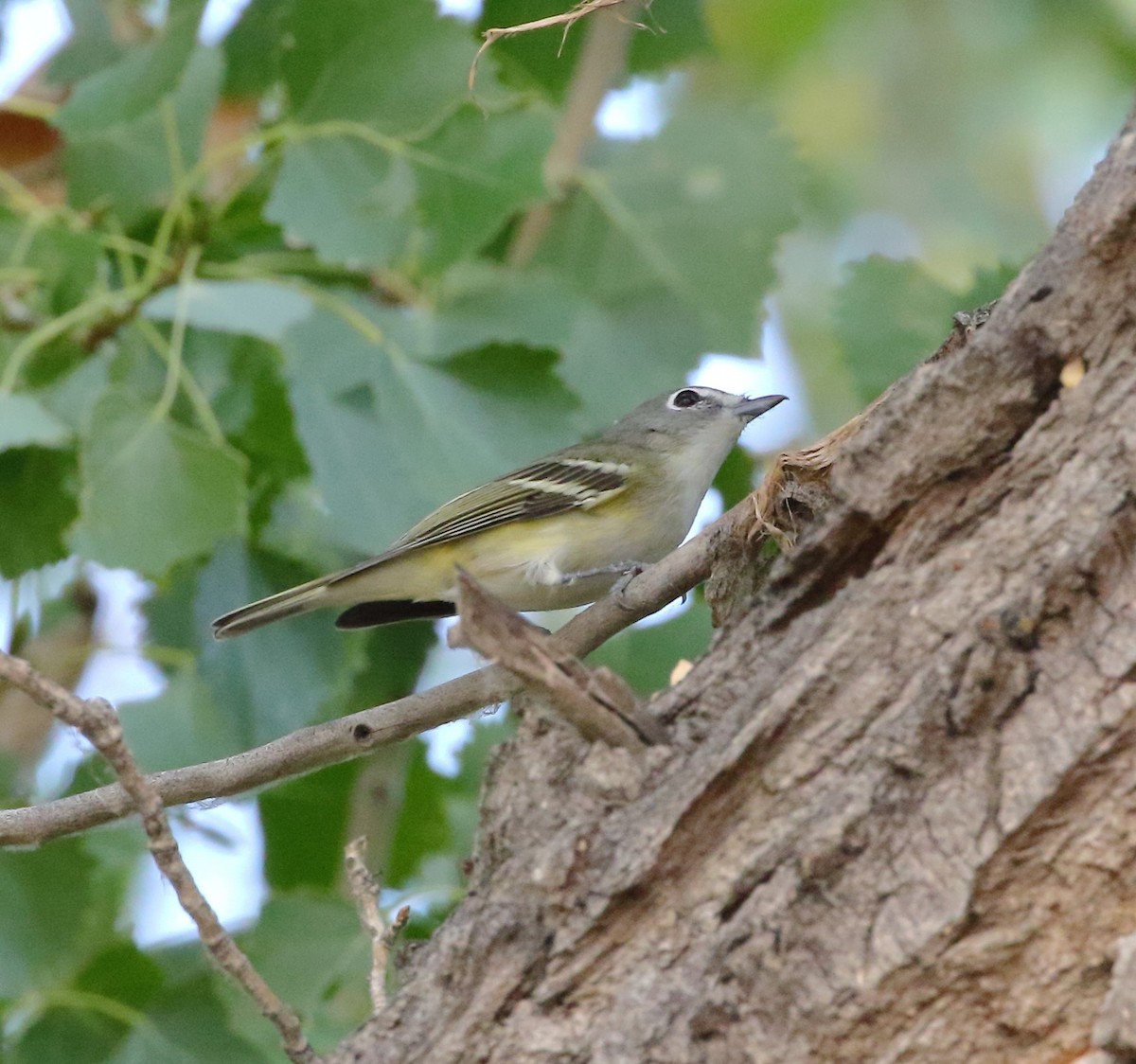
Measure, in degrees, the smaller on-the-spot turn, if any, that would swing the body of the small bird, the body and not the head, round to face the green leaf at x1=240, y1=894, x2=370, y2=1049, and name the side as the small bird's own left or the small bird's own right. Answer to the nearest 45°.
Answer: approximately 180°

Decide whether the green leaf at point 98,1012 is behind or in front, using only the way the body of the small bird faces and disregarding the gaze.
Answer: behind

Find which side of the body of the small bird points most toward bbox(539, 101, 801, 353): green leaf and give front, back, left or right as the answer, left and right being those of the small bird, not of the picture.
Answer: front

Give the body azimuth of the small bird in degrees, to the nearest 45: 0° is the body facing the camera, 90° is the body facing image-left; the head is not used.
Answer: approximately 270°
